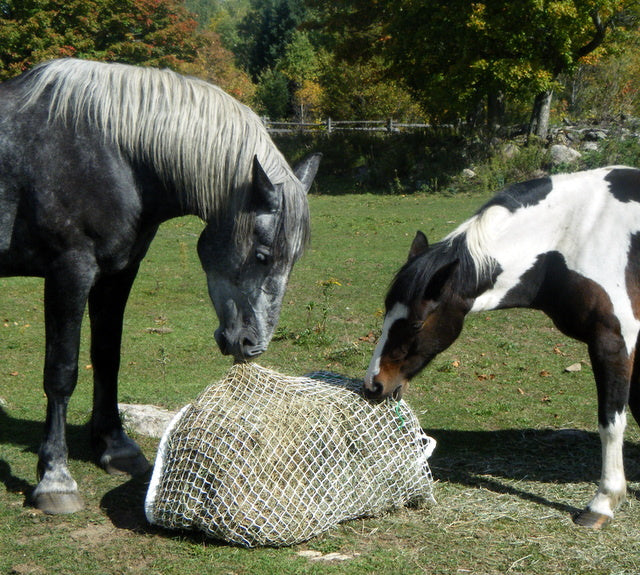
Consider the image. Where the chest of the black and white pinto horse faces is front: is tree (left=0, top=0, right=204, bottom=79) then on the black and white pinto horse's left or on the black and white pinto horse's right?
on the black and white pinto horse's right

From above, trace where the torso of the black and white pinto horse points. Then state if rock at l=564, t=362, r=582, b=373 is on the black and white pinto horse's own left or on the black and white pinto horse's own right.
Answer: on the black and white pinto horse's own right

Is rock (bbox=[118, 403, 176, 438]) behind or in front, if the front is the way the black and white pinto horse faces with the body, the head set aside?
in front

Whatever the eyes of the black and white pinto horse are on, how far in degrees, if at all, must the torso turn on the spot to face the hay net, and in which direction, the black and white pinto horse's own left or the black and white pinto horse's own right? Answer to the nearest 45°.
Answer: approximately 45° to the black and white pinto horse's own left

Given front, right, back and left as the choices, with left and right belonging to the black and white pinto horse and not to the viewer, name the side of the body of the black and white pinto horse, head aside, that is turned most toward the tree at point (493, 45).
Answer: right

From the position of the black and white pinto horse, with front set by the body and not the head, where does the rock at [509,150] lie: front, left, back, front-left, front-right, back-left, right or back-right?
right

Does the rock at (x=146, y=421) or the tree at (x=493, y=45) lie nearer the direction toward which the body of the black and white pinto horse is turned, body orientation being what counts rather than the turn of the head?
the rock

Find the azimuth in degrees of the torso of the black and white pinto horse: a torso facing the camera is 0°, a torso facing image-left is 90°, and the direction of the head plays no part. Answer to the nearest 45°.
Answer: approximately 90°
